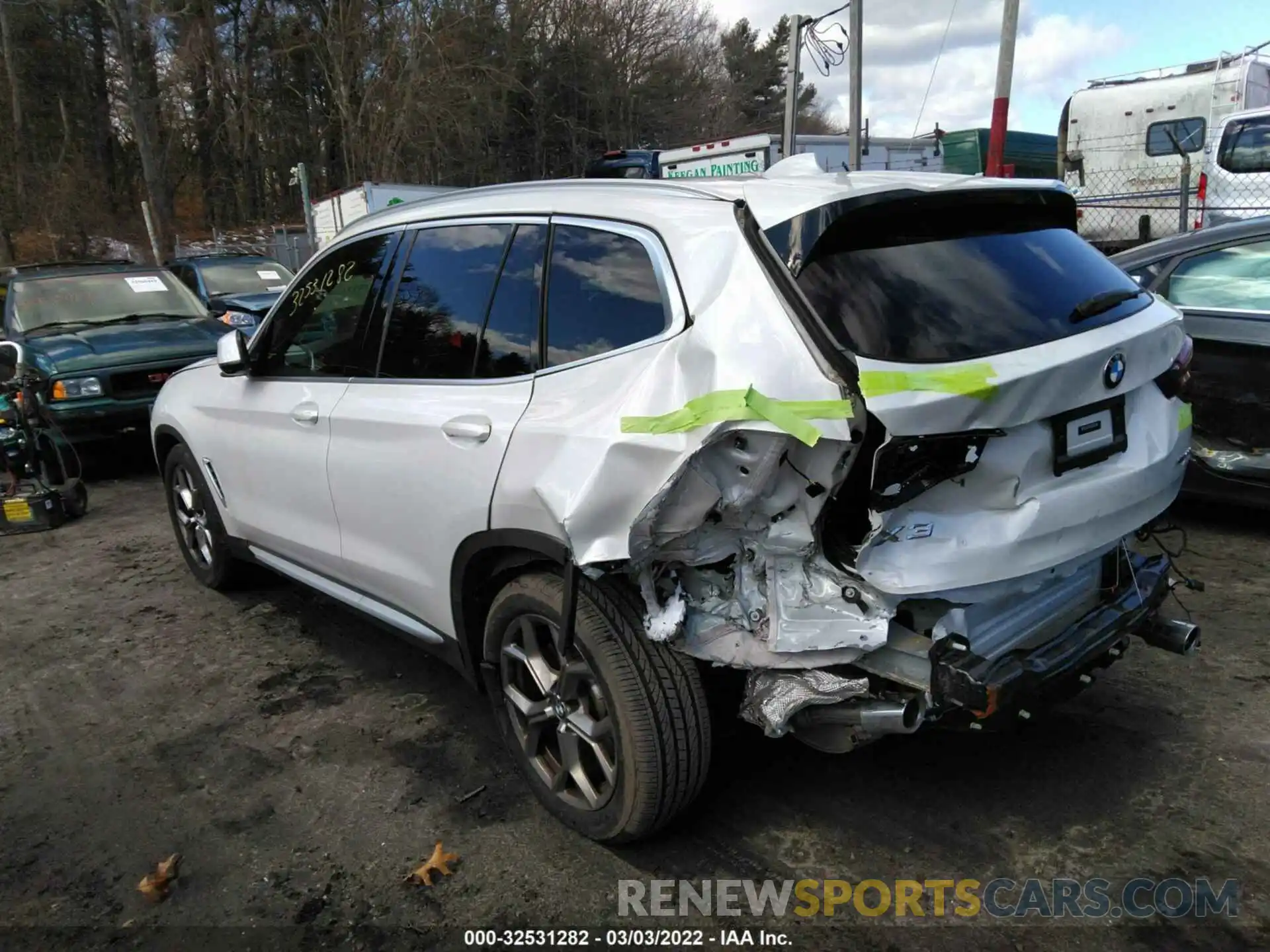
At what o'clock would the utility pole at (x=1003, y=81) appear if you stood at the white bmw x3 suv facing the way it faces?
The utility pole is roughly at 2 o'clock from the white bmw x3 suv.

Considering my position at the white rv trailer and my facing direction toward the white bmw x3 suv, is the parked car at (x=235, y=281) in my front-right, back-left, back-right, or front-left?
front-right

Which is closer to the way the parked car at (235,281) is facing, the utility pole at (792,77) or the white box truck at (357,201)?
the utility pole

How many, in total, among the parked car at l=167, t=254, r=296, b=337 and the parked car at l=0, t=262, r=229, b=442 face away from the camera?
0

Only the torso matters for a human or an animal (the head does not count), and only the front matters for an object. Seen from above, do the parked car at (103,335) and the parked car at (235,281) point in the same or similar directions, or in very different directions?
same or similar directions

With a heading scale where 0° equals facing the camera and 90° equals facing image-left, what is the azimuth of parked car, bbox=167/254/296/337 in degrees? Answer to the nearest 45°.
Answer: approximately 315°

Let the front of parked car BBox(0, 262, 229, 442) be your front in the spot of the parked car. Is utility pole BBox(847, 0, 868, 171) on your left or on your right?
on your left

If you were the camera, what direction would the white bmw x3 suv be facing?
facing away from the viewer and to the left of the viewer

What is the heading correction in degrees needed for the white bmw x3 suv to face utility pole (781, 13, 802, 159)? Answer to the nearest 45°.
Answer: approximately 45° to its right

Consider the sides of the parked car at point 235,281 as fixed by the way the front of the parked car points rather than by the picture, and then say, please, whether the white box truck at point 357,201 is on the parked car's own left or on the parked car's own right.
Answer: on the parked car's own left

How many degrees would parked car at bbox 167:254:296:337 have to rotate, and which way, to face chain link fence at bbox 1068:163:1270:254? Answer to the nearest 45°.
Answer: approximately 45° to its left
